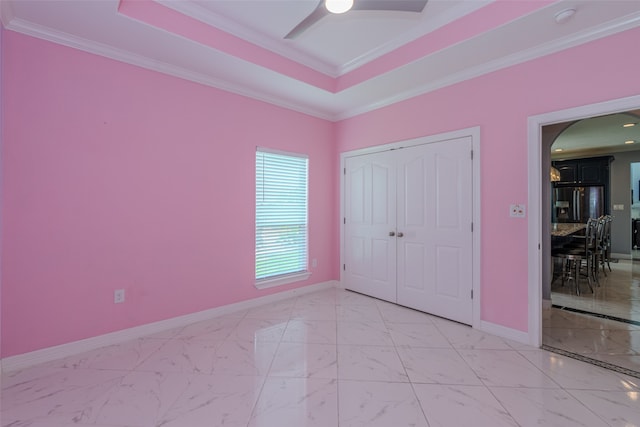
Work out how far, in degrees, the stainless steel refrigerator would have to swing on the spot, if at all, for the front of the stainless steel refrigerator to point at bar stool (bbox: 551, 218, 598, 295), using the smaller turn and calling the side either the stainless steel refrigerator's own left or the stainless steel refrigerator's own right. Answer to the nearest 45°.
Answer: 0° — it already faces it

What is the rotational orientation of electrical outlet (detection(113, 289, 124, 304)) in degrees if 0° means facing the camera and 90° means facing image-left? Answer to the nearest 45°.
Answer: approximately 0°

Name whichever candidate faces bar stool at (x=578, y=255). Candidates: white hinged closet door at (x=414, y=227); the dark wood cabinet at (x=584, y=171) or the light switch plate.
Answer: the dark wood cabinet

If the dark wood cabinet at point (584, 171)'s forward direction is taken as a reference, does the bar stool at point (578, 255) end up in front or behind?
in front

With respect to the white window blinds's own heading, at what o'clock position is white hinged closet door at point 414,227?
The white hinged closet door is roughly at 11 o'clock from the white window blinds.

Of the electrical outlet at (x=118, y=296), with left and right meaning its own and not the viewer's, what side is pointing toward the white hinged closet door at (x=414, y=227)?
left

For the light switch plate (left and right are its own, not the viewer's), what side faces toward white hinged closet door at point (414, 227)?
right

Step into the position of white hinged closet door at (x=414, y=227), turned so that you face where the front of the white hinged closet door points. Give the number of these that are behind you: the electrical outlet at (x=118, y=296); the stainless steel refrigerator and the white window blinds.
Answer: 1

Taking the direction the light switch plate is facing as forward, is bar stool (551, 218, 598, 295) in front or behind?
behind

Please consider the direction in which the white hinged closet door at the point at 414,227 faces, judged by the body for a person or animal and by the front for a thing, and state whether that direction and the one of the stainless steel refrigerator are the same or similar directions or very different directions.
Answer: same or similar directions

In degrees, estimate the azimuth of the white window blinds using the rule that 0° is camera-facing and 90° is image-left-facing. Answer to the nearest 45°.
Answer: approximately 315°

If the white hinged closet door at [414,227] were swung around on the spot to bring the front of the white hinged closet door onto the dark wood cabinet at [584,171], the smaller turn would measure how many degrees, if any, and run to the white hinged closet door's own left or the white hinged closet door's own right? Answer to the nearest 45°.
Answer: approximately 180°

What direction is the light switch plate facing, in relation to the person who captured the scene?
facing the viewer

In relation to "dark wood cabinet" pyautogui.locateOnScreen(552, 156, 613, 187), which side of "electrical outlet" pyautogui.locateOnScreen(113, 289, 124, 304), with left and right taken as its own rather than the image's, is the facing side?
left

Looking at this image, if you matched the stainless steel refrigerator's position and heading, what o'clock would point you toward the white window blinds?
The white window blinds is roughly at 1 o'clock from the stainless steel refrigerator.

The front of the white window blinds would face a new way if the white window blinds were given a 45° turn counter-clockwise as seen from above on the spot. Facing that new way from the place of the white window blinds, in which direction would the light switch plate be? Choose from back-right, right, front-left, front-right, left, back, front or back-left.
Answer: front-right

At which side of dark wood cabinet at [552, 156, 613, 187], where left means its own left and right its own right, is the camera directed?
front

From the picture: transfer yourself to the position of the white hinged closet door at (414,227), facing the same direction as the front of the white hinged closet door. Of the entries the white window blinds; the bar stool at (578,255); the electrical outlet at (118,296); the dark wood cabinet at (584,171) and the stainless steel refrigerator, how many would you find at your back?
3
